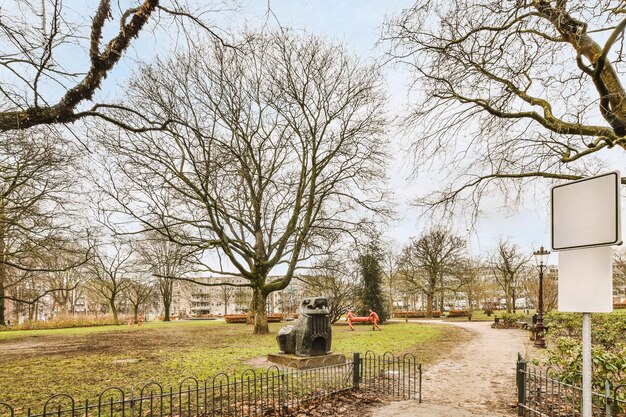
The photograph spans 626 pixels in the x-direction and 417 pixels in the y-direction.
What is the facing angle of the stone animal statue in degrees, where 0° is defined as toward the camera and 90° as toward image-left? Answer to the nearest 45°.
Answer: approximately 315°

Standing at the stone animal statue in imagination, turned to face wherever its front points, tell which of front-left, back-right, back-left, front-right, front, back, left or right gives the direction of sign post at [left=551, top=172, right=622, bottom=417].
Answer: front-right

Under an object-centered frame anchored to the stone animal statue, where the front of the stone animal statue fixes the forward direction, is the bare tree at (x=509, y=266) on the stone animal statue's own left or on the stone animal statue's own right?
on the stone animal statue's own left

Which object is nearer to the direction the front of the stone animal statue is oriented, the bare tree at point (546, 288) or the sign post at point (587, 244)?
the sign post

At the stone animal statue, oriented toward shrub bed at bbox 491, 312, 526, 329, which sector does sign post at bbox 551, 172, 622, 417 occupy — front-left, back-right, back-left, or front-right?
back-right

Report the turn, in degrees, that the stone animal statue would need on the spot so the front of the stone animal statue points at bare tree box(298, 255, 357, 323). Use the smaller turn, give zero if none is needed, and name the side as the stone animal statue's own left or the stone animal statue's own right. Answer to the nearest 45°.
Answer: approximately 135° to the stone animal statue's own left

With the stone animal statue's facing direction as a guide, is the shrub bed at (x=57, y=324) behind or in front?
behind
